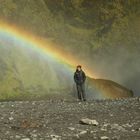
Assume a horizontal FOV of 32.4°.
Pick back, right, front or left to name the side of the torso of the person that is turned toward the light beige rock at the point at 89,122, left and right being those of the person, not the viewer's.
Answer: front

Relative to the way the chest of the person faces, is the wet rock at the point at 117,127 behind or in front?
in front

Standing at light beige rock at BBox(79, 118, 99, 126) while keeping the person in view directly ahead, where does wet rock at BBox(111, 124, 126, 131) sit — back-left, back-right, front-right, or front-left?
back-right

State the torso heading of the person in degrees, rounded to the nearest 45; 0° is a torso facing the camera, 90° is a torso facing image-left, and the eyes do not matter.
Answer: approximately 0°
